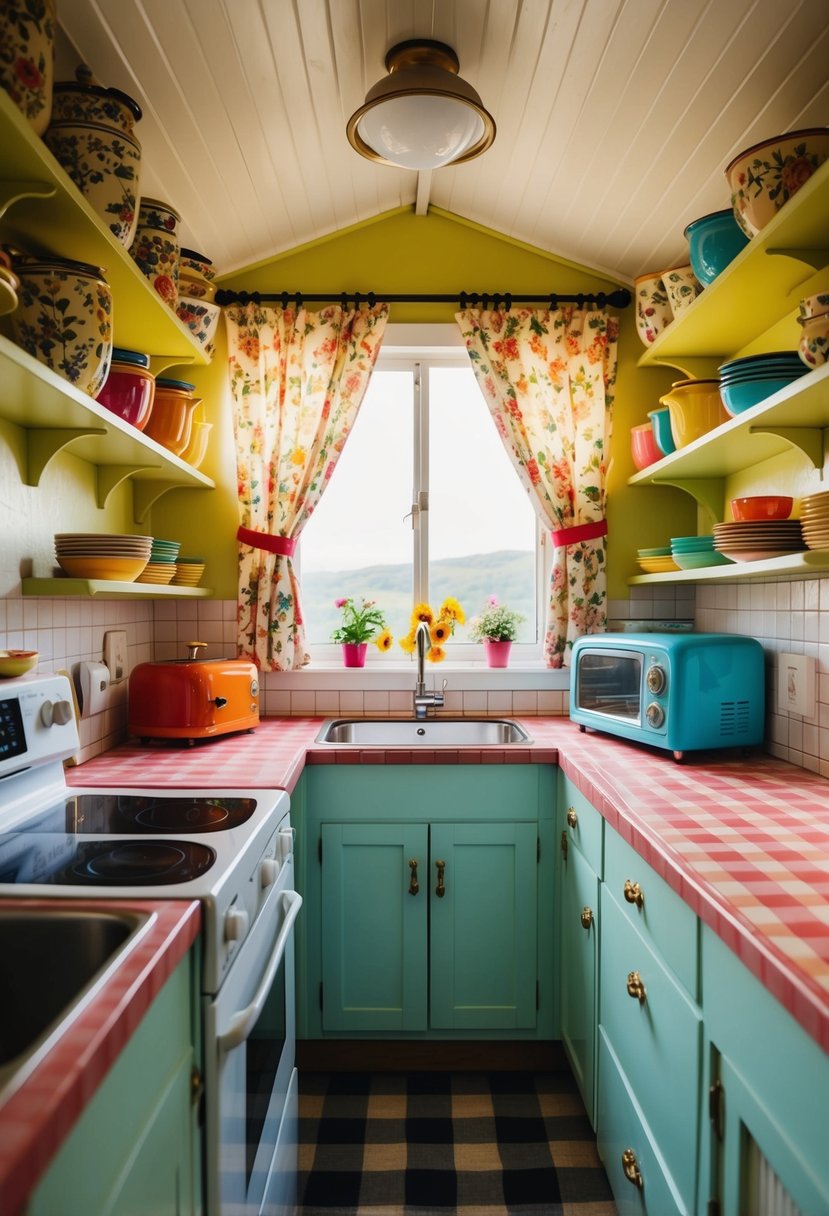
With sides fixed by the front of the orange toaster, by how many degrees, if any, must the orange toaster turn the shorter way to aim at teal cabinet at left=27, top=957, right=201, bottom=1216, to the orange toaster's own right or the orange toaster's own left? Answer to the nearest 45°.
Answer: approximately 45° to the orange toaster's own right

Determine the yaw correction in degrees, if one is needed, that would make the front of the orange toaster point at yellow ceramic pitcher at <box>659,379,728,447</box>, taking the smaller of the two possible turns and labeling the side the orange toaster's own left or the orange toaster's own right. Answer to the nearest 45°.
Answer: approximately 45° to the orange toaster's own left

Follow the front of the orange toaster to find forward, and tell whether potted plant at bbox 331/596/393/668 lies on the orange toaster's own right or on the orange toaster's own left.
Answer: on the orange toaster's own left

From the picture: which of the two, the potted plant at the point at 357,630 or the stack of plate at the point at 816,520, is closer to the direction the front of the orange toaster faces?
the stack of plate

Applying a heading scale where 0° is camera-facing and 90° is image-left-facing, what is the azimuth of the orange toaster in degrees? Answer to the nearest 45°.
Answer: approximately 315°
